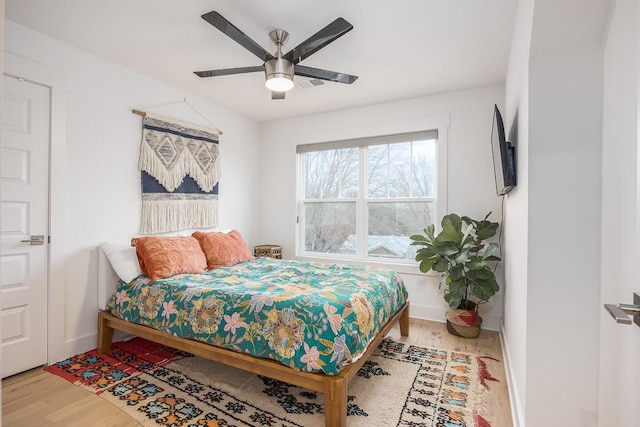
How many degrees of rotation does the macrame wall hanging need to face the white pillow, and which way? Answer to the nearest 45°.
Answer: approximately 90° to its right

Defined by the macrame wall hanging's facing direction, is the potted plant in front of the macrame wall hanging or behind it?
in front

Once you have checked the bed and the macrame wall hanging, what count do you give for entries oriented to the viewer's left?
0

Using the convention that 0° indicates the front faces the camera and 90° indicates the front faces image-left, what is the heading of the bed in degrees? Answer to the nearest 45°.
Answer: approximately 315°

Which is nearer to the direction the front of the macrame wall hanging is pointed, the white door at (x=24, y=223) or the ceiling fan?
the ceiling fan

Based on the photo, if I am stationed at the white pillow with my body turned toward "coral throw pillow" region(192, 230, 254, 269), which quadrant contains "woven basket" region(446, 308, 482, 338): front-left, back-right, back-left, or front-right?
front-right

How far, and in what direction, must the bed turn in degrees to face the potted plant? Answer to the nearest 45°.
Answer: approximately 45° to its left

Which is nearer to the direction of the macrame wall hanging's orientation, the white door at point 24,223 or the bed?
the bed

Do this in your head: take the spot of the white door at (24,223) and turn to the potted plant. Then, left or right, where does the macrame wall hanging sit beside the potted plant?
left

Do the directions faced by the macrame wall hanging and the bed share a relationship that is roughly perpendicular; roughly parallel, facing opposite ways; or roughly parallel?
roughly parallel
